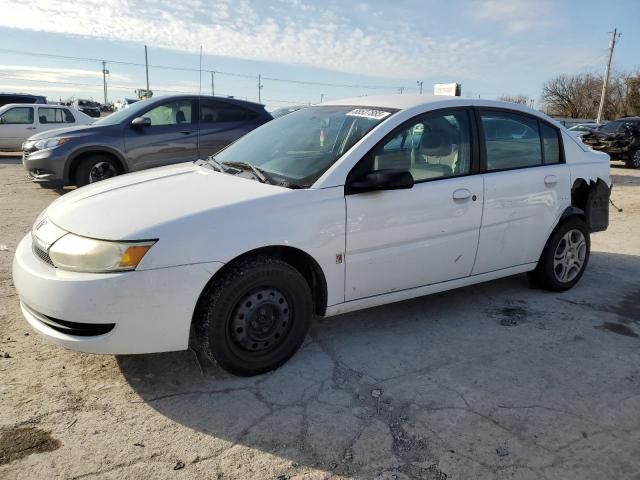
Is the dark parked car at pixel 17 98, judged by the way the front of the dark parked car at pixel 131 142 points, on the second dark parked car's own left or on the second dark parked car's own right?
on the second dark parked car's own right

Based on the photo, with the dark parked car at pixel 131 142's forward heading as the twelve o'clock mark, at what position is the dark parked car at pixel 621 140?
the dark parked car at pixel 621 140 is roughly at 7 o'clock from the dark parked car at pixel 131 142.

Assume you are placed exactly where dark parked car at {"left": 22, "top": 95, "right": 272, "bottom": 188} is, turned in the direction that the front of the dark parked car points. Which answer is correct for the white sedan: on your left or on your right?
on your left

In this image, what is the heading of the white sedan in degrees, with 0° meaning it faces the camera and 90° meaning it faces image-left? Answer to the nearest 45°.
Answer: approximately 45°

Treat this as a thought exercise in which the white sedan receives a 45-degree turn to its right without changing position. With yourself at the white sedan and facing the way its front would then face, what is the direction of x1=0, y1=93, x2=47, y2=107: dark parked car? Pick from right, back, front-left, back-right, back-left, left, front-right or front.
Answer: front-right

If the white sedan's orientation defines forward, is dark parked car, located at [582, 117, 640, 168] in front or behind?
behind

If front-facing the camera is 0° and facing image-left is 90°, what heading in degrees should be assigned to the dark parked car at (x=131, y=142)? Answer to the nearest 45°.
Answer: approximately 45°

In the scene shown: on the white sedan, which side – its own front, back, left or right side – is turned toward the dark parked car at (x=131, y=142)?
right
